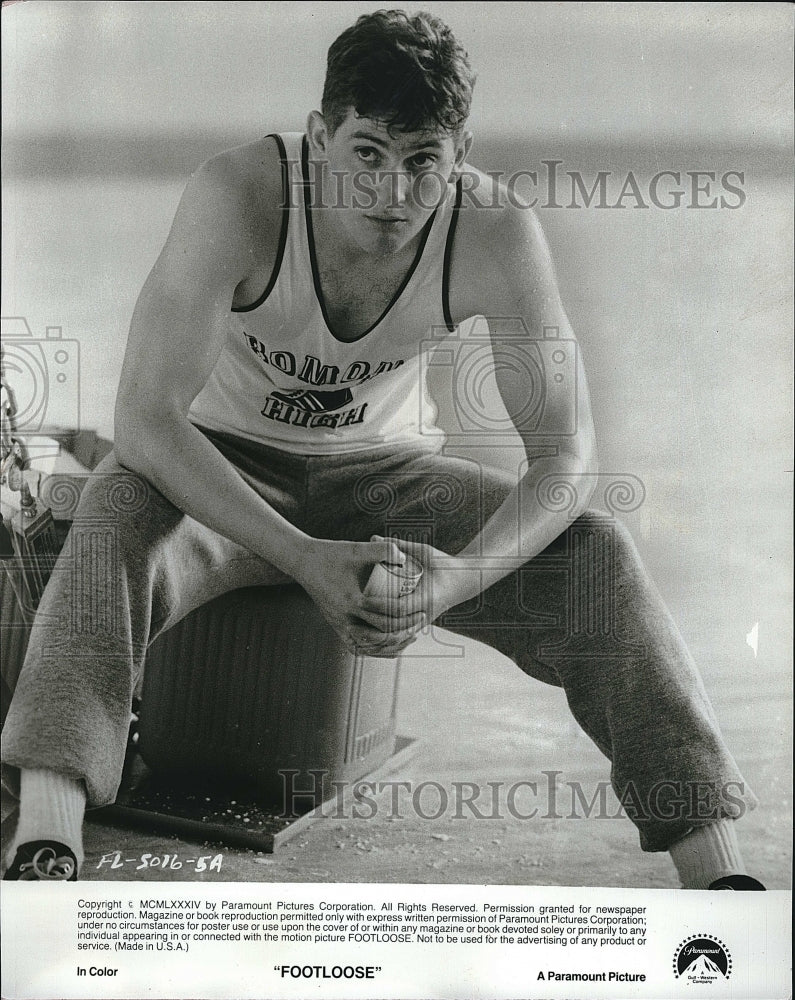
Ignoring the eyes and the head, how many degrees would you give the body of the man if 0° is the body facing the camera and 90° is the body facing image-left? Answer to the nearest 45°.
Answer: approximately 0°
